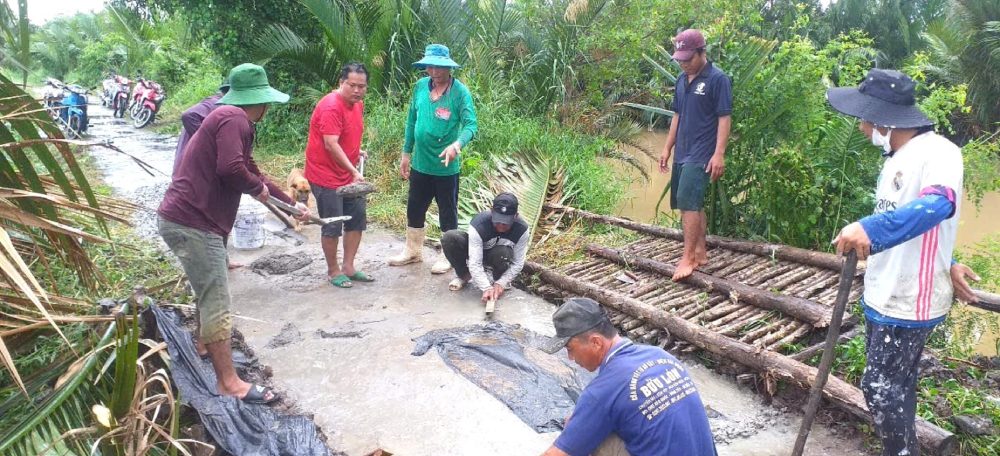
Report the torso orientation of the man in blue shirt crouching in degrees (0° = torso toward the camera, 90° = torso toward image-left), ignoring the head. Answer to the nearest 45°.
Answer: approximately 135°

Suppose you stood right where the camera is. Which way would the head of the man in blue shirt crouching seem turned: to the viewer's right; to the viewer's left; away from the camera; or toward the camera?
to the viewer's left

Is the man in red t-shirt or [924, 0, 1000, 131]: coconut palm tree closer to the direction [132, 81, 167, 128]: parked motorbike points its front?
the man in red t-shirt

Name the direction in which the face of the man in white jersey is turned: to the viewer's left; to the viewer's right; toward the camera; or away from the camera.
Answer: to the viewer's left

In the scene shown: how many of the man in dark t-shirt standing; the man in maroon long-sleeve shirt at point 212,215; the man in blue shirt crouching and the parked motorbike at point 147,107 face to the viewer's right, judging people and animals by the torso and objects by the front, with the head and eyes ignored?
1

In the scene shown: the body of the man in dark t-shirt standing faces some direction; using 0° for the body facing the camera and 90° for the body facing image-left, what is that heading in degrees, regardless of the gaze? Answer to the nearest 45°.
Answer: approximately 45°

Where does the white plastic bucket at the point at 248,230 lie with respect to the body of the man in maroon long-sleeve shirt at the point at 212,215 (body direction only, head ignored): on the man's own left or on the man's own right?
on the man's own left

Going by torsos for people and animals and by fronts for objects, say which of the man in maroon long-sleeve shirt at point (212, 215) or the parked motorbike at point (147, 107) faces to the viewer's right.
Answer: the man in maroon long-sleeve shirt

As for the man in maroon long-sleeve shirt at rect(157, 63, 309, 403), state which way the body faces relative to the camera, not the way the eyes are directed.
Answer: to the viewer's right

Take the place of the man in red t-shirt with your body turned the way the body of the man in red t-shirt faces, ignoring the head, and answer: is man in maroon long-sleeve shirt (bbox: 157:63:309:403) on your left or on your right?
on your right

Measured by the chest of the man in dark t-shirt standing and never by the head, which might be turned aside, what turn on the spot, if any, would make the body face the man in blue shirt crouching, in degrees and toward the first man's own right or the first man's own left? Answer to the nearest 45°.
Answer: approximately 45° to the first man's own left

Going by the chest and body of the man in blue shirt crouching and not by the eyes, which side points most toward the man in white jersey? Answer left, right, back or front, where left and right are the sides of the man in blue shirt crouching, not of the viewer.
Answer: right
